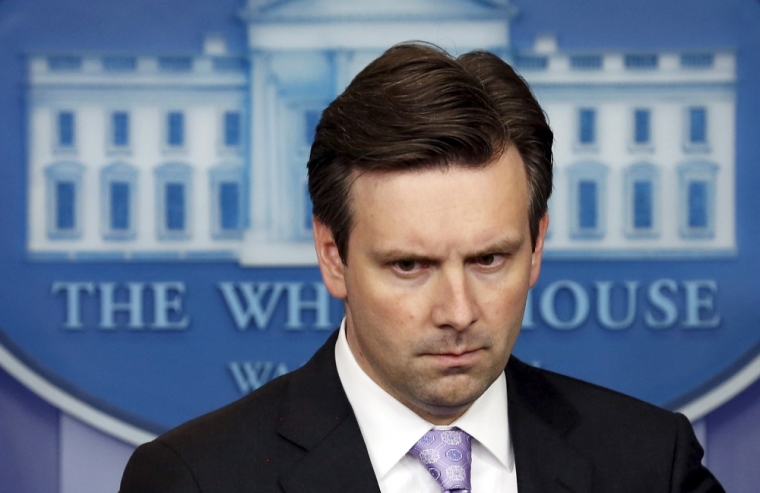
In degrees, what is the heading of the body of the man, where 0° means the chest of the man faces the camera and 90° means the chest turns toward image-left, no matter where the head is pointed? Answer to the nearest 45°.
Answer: approximately 0°
